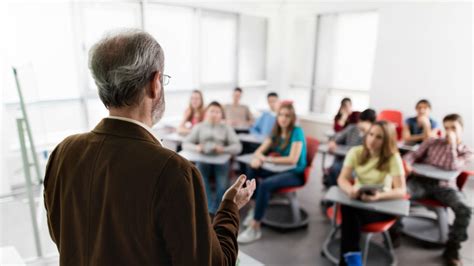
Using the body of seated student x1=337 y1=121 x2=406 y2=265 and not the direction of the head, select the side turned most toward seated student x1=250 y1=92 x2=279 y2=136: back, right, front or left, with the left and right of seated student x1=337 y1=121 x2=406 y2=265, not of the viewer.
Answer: right

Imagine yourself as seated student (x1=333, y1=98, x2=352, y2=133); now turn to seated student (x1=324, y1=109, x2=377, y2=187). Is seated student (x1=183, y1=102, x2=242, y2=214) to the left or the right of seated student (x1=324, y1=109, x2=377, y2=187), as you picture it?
right

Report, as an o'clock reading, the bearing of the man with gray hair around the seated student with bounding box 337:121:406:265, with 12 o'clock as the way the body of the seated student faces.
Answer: The man with gray hair is roughly at 11 o'clock from the seated student.

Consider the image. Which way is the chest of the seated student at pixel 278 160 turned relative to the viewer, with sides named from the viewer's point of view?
facing the viewer and to the left of the viewer

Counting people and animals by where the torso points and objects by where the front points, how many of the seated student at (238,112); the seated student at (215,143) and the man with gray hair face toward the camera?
2

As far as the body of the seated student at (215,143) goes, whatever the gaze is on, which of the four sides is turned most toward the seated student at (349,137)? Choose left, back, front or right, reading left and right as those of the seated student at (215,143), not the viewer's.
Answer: left

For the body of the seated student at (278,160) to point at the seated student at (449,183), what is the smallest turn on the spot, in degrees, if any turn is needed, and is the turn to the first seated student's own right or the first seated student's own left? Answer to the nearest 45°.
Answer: approximately 135° to the first seated student's own left

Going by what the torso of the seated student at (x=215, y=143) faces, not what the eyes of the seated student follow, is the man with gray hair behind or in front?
in front

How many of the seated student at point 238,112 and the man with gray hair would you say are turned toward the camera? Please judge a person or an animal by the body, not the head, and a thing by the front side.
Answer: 1

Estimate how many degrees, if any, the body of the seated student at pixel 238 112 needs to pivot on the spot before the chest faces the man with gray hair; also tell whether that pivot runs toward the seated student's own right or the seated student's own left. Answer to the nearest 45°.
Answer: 0° — they already face them

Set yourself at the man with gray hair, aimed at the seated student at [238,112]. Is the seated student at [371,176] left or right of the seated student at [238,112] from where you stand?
right

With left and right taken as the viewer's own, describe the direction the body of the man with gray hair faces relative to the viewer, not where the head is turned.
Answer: facing away from the viewer and to the right of the viewer
